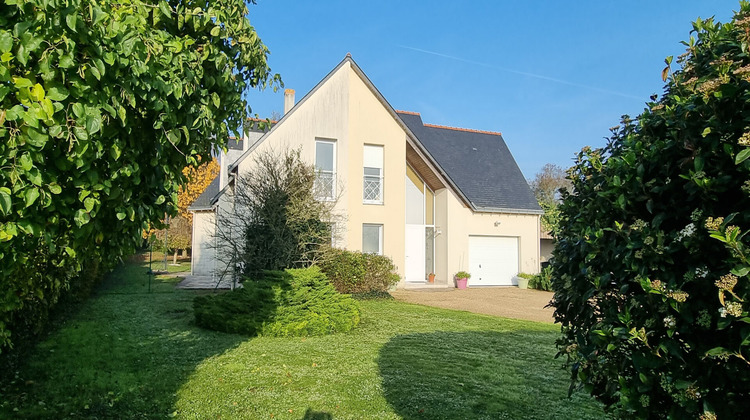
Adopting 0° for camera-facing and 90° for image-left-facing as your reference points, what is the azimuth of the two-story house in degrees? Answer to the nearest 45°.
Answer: approximately 0°

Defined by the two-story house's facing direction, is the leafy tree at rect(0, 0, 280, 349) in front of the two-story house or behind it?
in front

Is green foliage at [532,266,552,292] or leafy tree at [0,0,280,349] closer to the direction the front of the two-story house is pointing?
the leafy tree

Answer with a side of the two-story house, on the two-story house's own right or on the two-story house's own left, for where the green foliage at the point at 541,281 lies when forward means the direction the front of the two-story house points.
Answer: on the two-story house's own left

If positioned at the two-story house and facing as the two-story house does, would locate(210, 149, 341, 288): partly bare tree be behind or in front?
in front

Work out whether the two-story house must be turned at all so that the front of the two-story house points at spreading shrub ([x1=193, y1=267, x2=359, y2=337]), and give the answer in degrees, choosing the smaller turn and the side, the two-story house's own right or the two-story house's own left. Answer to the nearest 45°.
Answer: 0° — it already faces it
